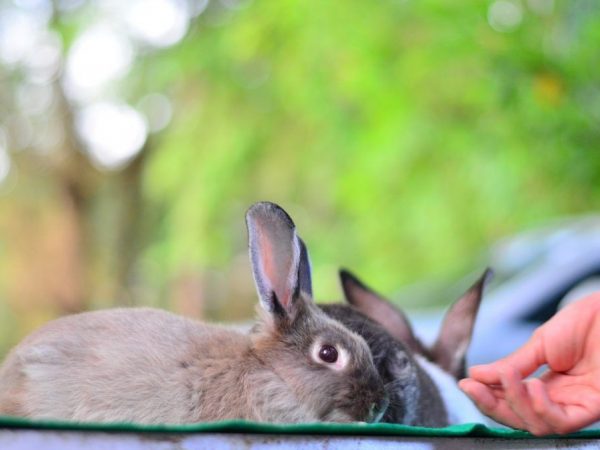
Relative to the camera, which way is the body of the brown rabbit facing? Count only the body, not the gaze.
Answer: to the viewer's right

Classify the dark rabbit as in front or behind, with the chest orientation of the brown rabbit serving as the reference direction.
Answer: in front

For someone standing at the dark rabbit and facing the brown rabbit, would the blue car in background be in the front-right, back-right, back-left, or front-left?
back-right

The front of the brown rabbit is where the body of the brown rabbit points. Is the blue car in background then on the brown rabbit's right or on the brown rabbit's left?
on the brown rabbit's left
